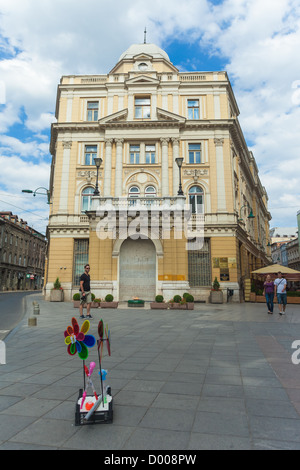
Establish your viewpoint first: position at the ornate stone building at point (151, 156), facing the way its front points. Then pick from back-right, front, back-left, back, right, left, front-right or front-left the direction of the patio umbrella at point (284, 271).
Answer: left

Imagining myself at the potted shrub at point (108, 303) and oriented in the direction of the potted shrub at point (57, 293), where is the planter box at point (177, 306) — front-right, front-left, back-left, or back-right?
back-right

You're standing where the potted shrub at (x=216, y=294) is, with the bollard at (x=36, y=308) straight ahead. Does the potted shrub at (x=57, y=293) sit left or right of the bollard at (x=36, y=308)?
right

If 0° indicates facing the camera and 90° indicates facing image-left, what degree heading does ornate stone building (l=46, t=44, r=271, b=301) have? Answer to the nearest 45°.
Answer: approximately 0°

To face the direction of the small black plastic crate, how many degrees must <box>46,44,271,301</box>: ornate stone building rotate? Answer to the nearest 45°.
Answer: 0° — it already faces it
